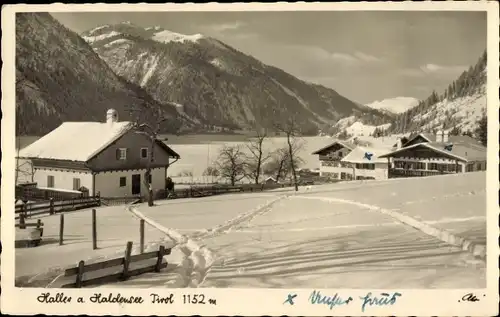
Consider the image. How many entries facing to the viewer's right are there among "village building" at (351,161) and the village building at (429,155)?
0

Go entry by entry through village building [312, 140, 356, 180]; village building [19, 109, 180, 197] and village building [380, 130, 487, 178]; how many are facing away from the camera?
0

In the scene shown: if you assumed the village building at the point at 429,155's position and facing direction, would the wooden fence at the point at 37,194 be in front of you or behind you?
in front

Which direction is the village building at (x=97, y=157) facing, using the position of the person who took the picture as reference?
facing the viewer and to the right of the viewer

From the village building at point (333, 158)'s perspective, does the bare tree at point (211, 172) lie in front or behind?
in front

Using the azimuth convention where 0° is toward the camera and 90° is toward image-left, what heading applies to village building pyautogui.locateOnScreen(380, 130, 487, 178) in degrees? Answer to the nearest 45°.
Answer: approximately 45°

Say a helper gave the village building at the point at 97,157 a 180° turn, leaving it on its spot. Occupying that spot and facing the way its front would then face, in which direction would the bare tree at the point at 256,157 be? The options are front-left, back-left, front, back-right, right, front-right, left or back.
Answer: back-right

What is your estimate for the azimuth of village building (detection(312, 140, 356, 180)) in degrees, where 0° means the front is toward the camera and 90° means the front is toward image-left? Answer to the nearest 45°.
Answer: approximately 45°

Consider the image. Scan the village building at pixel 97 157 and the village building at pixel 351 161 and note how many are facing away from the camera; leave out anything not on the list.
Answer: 0

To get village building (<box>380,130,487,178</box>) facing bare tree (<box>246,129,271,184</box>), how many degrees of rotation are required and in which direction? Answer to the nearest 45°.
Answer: approximately 45° to its right

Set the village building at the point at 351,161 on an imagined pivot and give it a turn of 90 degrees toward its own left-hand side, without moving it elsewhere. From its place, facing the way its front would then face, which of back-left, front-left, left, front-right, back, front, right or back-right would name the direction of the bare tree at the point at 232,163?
back-right

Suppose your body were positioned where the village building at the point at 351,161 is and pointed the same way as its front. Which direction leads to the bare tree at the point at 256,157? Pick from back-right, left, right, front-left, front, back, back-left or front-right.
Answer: front-right

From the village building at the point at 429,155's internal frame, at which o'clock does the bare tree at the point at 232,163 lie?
The bare tree is roughly at 1 o'clock from the village building.
